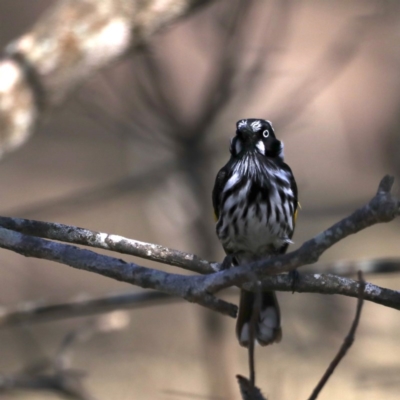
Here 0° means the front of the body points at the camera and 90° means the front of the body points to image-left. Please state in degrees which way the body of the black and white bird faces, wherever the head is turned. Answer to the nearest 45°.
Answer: approximately 0°

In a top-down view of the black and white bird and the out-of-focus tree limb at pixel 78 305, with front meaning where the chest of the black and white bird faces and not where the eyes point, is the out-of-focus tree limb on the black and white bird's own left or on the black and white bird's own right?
on the black and white bird's own right

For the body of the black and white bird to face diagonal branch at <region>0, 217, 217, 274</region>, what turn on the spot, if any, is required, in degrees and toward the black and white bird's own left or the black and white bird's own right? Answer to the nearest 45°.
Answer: approximately 45° to the black and white bird's own right
